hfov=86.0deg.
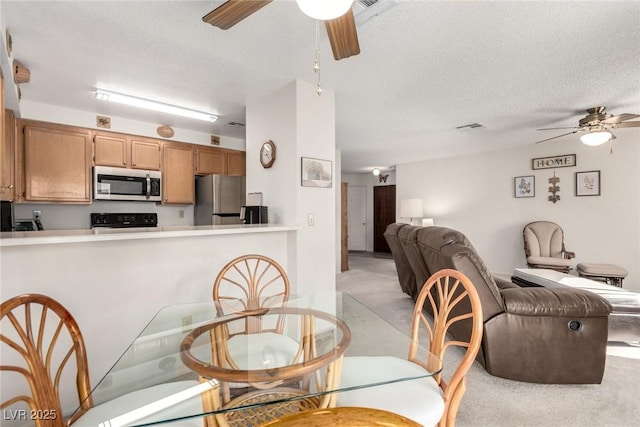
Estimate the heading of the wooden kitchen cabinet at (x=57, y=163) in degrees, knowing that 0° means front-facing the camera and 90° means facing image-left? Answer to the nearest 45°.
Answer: approximately 315°

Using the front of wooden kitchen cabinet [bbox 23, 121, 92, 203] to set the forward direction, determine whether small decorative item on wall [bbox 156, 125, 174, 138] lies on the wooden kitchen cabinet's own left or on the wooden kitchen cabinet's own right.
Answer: on the wooden kitchen cabinet's own left

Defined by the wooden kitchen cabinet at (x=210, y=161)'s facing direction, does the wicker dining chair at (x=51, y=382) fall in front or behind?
in front

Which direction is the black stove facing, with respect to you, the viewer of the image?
facing the viewer

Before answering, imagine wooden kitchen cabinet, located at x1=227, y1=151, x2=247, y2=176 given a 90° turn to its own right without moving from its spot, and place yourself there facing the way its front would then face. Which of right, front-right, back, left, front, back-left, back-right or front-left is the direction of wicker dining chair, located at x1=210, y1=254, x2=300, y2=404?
left

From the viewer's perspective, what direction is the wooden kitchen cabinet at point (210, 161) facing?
toward the camera

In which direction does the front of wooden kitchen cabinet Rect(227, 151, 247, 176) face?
toward the camera

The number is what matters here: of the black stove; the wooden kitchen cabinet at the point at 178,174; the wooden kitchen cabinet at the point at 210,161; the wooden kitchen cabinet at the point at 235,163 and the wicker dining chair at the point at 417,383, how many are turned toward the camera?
4

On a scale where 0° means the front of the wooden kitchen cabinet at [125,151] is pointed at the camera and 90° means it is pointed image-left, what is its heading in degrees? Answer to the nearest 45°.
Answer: approximately 315°

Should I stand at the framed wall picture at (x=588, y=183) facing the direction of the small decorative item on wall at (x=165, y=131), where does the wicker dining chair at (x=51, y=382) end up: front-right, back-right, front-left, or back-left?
front-left

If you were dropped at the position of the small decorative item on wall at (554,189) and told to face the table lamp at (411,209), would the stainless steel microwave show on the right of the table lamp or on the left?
left

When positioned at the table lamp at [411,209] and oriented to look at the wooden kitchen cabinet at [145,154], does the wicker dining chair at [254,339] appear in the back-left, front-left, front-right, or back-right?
front-left

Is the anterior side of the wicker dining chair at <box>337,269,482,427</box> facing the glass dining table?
yes

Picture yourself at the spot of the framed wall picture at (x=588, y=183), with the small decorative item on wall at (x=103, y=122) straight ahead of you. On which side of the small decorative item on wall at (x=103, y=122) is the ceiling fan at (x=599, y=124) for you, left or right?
left
